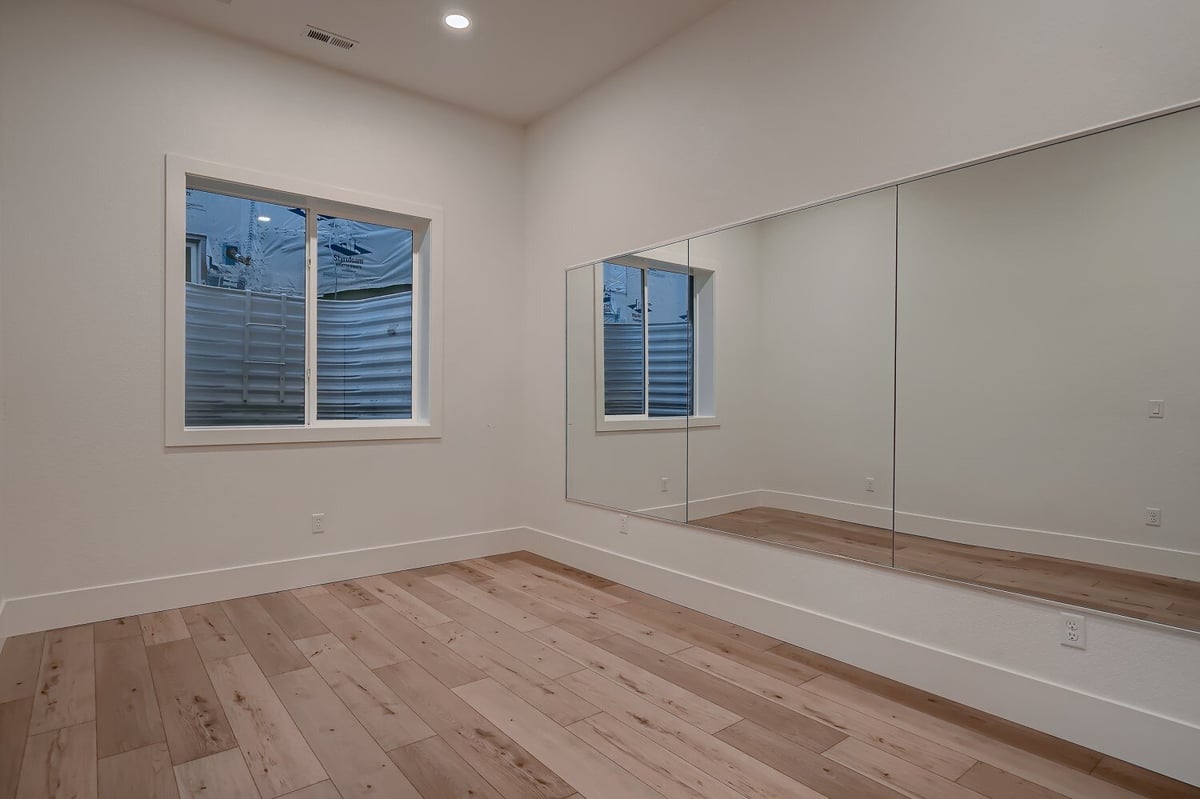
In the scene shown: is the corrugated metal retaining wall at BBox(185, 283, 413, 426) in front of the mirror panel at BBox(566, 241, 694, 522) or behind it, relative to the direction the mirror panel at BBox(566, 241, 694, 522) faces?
in front

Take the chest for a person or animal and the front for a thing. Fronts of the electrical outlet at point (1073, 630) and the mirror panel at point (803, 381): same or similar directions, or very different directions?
same or similar directions

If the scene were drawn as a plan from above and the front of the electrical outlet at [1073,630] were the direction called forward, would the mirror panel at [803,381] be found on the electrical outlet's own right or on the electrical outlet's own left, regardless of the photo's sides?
on the electrical outlet's own right

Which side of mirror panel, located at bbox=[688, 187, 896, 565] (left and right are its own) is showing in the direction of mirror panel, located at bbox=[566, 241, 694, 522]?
right

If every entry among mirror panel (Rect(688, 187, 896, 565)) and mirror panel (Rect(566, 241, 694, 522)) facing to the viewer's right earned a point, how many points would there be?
0

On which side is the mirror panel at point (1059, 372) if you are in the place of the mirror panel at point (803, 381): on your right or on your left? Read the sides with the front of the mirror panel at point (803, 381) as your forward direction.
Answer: on your left

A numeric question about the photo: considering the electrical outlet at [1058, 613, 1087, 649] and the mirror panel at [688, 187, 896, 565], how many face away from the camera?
0

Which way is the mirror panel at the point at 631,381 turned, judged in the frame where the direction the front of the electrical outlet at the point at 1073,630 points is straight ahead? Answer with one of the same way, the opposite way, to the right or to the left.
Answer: the same way

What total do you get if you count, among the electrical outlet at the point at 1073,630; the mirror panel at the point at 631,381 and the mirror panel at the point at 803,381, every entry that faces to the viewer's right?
0

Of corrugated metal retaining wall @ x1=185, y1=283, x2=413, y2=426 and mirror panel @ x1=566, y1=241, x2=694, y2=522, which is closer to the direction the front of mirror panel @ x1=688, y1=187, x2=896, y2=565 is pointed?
the corrugated metal retaining wall

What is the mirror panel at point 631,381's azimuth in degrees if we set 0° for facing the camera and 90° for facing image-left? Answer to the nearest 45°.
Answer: approximately 45°

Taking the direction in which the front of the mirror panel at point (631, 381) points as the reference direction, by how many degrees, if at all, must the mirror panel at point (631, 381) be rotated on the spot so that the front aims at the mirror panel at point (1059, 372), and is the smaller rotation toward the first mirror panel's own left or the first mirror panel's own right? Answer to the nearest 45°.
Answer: approximately 90° to the first mirror panel's own left

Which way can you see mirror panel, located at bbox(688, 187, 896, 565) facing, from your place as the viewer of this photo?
facing the viewer and to the left of the viewer

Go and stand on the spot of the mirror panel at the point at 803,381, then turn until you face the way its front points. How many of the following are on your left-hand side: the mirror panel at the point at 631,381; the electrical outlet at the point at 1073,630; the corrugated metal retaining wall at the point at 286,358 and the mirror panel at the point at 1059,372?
2
